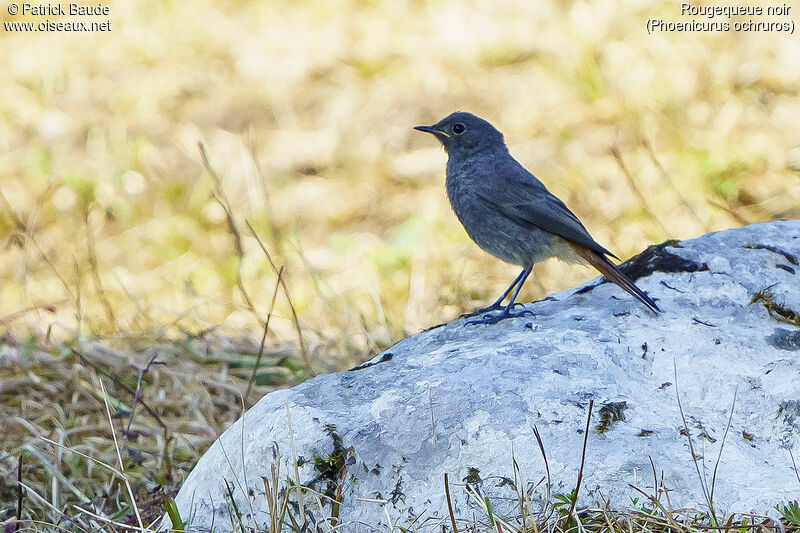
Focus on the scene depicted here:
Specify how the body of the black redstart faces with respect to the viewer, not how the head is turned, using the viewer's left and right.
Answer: facing to the left of the viewer

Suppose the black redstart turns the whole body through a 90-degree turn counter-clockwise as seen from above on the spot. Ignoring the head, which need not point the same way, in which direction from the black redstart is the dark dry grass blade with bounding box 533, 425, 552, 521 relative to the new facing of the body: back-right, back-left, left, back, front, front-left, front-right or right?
front

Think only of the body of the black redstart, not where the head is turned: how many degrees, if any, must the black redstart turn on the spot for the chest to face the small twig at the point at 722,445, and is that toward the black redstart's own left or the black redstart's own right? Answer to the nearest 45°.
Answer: approximately 90° to the black redstart's own left

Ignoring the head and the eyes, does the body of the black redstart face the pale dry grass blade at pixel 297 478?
no
